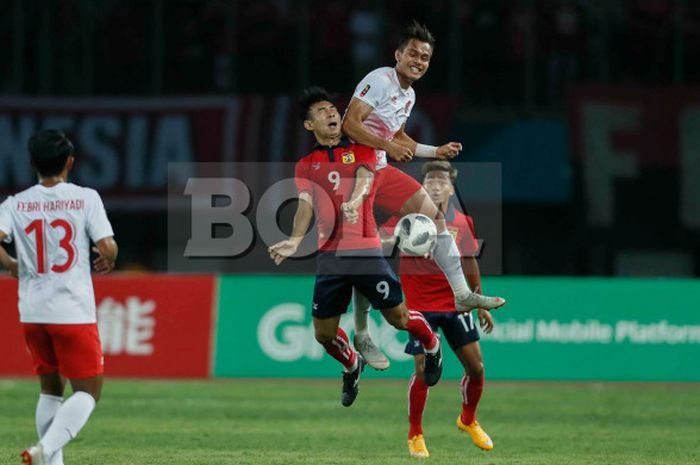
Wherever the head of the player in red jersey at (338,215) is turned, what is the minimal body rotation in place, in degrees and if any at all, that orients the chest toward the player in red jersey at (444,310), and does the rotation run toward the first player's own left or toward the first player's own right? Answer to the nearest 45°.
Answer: approximately 135° to the first player's own left

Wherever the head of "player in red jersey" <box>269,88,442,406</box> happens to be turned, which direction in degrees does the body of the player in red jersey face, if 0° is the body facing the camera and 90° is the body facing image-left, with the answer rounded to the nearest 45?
approximately 0°

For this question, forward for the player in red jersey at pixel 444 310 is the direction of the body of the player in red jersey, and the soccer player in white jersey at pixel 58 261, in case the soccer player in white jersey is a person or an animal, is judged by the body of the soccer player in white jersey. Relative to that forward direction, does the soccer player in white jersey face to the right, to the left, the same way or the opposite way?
the opposite way

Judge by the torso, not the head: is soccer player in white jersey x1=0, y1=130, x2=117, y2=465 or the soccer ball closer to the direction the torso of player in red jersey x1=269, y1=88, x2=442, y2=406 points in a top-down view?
the soccer player in white jersey

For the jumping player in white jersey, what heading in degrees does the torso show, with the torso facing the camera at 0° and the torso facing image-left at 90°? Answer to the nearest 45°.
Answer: approximately 315°

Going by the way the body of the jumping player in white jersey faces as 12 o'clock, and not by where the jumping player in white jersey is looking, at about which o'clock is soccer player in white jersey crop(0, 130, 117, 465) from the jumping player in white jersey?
The soccer player in white jersey is roughly at 3 o'clock from the jumping player in white jersey.

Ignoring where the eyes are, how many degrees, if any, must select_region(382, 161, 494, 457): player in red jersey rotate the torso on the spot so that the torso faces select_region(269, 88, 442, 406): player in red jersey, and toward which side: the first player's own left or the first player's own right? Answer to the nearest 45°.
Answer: approximately 45° to the first player's own right

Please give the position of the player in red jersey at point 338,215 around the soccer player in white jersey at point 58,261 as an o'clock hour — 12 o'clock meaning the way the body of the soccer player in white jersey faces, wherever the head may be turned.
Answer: The player in red jersey is roughly at 2 o'clock from the soccer player in white jersey.

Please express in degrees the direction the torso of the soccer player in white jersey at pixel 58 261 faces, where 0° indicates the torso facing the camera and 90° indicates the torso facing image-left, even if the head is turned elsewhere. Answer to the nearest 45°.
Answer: approximately 180°

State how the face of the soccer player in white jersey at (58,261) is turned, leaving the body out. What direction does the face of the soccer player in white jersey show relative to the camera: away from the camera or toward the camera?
away from the camera
